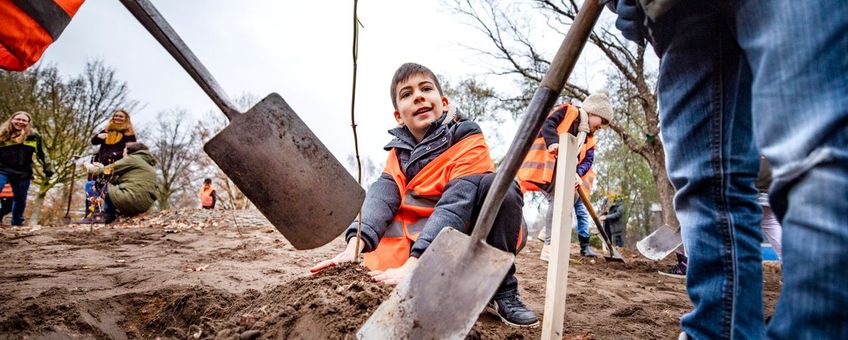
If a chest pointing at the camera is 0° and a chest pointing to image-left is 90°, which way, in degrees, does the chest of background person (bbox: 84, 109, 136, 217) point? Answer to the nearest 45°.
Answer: approximately 45°

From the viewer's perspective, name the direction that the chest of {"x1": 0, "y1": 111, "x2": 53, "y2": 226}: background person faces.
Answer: toward the camera

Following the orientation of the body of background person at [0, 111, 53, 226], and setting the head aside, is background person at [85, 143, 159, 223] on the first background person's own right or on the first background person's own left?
on the first background person's own left

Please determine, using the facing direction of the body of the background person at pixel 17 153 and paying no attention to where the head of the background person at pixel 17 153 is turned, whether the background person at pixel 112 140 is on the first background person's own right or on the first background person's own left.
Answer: on the first background person's own left

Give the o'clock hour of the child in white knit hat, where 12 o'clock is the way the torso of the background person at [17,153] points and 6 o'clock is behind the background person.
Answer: The child in white knit hat is roughly at 11 o'clock from the background person.

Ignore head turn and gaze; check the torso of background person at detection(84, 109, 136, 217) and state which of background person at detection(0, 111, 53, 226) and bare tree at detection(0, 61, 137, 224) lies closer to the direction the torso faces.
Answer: the background person

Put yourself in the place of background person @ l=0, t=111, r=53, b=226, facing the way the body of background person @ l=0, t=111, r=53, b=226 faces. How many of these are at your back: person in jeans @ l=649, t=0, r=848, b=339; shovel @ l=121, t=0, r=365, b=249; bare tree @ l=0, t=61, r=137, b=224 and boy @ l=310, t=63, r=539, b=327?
1

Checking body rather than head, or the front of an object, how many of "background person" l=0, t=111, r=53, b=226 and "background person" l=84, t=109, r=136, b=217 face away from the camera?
0

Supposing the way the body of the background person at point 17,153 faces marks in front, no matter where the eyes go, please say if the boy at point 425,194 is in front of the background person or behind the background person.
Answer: in front

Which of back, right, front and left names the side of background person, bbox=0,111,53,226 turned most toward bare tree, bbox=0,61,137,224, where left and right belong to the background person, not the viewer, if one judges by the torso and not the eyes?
back

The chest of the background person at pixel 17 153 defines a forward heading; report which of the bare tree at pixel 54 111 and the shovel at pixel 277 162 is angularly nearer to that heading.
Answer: the shovel

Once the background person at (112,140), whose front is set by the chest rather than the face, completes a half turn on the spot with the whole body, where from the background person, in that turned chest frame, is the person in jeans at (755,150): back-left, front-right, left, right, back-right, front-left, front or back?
back-right

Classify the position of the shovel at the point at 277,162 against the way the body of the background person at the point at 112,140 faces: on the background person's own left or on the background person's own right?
on the background person's own left
